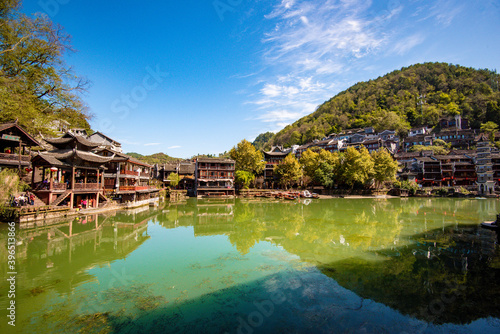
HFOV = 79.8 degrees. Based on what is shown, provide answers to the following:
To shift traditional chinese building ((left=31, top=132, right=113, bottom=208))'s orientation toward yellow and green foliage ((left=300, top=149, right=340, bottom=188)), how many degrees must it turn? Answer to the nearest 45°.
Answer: approximately 45° to its left

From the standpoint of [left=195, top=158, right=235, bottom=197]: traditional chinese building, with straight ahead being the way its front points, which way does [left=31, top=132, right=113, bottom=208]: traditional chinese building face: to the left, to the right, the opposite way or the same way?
to the left

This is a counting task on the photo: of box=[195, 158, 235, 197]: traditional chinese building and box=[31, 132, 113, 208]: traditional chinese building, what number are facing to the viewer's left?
0

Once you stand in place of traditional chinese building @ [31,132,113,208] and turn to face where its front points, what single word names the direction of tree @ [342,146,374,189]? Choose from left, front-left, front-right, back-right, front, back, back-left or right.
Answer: front-left

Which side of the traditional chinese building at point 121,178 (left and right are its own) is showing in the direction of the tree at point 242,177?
left

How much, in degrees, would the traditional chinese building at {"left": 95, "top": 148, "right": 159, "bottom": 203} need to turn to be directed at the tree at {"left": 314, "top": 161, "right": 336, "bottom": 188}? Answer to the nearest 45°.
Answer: approximately 45° to its left

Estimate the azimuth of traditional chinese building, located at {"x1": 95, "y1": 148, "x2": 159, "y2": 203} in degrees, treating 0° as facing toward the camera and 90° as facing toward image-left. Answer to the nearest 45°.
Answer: approximately 315°

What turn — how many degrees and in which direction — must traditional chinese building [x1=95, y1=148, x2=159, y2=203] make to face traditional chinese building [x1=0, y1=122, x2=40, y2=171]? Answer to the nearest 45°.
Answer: approximately 90° to its right

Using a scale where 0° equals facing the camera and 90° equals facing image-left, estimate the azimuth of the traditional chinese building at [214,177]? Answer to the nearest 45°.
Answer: approximately 0°

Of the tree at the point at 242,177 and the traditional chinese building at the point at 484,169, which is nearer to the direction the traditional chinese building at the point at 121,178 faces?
the traditional chinese building

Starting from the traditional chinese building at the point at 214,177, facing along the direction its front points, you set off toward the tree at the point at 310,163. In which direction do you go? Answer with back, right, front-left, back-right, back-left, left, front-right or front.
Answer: left

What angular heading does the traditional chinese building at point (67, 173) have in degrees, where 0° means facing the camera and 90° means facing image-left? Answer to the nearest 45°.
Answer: approximately 315°

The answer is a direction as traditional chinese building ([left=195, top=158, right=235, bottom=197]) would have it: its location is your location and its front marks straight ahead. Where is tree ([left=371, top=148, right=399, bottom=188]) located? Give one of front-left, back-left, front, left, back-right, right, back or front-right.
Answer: left

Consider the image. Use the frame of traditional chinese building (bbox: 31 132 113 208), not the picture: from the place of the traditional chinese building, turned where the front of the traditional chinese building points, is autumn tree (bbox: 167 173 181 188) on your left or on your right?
on your left

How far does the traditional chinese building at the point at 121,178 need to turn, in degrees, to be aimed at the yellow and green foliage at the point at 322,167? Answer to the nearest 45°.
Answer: approximately 45° to its left
